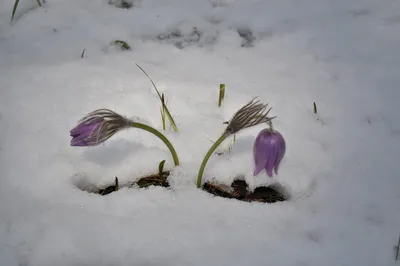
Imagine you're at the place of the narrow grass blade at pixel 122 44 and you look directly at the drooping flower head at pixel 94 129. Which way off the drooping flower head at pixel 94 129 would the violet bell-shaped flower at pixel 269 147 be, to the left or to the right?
left

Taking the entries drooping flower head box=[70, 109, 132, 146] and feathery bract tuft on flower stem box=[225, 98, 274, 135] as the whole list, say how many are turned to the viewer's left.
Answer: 1

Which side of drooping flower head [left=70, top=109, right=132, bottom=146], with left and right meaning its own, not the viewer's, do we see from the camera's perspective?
left

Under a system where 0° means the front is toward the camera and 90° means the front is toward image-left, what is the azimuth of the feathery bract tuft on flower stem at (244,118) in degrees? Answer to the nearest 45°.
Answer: approximately 270°

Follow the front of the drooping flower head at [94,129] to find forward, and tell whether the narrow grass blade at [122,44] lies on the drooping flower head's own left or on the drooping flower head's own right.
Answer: on the drooping flower head's own right

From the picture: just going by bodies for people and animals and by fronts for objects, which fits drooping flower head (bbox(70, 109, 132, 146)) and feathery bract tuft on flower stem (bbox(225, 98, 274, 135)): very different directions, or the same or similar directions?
very different directions

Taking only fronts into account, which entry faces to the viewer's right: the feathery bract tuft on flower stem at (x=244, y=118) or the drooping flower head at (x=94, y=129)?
the feathery bract tuft on flower stem at (x=244, y=118)
